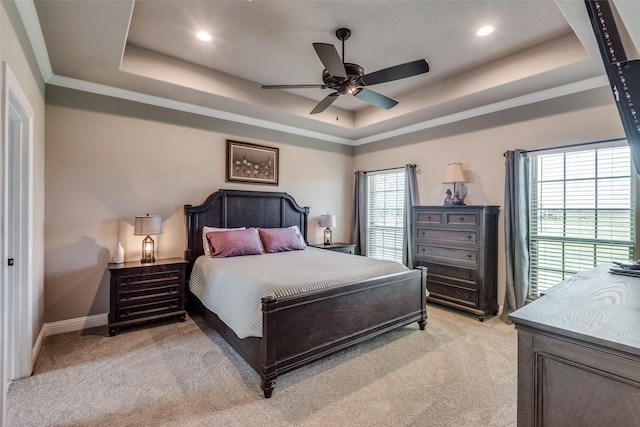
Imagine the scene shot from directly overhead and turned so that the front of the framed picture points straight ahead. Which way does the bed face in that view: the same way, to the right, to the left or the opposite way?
the same way

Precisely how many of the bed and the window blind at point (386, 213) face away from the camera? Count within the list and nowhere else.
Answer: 0

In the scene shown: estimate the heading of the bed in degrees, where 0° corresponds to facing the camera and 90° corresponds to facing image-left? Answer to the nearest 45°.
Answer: approximately 315°

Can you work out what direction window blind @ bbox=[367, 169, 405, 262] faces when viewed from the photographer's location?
facing the viewer and to the left of the viewer

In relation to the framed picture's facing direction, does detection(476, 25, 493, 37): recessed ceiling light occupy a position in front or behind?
in front

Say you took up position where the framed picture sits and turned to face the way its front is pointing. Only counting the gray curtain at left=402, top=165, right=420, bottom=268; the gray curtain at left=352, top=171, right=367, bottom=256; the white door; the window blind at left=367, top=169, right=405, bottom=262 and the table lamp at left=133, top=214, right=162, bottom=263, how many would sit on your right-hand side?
2

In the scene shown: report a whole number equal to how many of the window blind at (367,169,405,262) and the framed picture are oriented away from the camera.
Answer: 0

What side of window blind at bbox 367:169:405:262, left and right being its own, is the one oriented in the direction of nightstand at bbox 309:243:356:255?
front

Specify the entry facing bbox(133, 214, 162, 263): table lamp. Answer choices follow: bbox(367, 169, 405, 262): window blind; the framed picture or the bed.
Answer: the window blind

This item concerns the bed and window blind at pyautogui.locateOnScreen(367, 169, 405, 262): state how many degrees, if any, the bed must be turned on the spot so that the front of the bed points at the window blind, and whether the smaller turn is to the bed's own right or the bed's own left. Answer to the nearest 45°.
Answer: approximately 90° to the bed's own left

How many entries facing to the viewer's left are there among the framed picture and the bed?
0

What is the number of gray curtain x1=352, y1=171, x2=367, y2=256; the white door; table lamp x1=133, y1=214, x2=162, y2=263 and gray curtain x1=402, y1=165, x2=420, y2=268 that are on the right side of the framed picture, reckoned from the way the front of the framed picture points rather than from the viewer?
2

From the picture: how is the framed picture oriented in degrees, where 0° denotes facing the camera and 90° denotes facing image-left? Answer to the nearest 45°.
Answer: approximately 315°

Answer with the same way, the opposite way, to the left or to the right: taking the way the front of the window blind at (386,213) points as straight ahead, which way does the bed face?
to the left

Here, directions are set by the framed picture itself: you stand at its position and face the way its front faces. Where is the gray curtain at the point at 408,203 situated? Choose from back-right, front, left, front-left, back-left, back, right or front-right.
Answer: front-left

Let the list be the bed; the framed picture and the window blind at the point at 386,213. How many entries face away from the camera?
0
